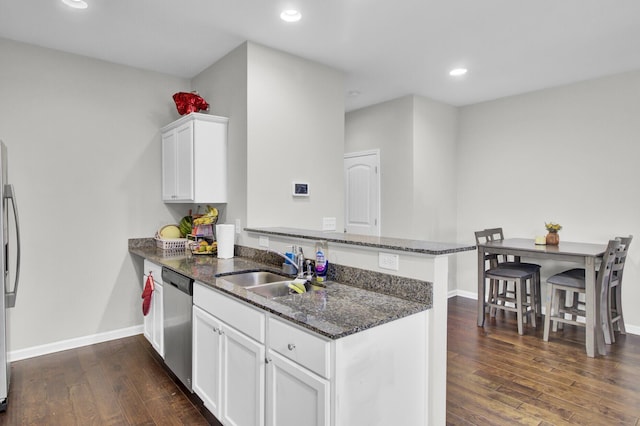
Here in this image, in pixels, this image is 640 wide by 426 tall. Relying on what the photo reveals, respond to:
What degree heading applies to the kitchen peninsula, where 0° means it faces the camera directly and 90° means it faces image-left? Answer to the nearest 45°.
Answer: approximately 45°

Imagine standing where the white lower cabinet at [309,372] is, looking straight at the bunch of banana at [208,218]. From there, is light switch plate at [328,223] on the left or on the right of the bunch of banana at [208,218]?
right

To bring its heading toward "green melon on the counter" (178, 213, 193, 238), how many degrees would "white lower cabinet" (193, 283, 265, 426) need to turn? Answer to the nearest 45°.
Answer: approximately 135° to its right

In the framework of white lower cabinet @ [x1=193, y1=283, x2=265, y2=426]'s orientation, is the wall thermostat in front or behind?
behind

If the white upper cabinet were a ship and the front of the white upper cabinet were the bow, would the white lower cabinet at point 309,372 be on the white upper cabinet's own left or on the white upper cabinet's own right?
on the white upper cabinet's own left

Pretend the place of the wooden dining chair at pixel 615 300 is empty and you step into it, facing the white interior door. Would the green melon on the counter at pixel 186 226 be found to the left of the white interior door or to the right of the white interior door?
left

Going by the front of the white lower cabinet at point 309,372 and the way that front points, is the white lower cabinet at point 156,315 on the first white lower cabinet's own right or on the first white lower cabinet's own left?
on the first white lower cabinet's own right
